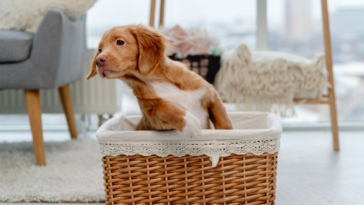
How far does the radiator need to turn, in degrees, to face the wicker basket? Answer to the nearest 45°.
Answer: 0° — it already faces it

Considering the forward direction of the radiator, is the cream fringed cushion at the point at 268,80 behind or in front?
in front

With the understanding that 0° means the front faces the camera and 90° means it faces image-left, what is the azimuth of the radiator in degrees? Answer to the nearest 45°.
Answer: approximately 0°

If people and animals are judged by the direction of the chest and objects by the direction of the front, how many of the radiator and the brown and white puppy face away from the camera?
0

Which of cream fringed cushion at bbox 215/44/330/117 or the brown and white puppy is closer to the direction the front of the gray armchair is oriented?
the brown and white puppy

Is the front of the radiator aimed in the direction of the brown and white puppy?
yes

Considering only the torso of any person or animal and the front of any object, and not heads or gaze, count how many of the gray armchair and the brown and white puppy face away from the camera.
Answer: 0

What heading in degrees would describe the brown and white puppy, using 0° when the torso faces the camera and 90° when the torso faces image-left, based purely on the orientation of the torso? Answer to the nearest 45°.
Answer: approximately 45°

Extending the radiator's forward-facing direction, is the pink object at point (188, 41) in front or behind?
in front
